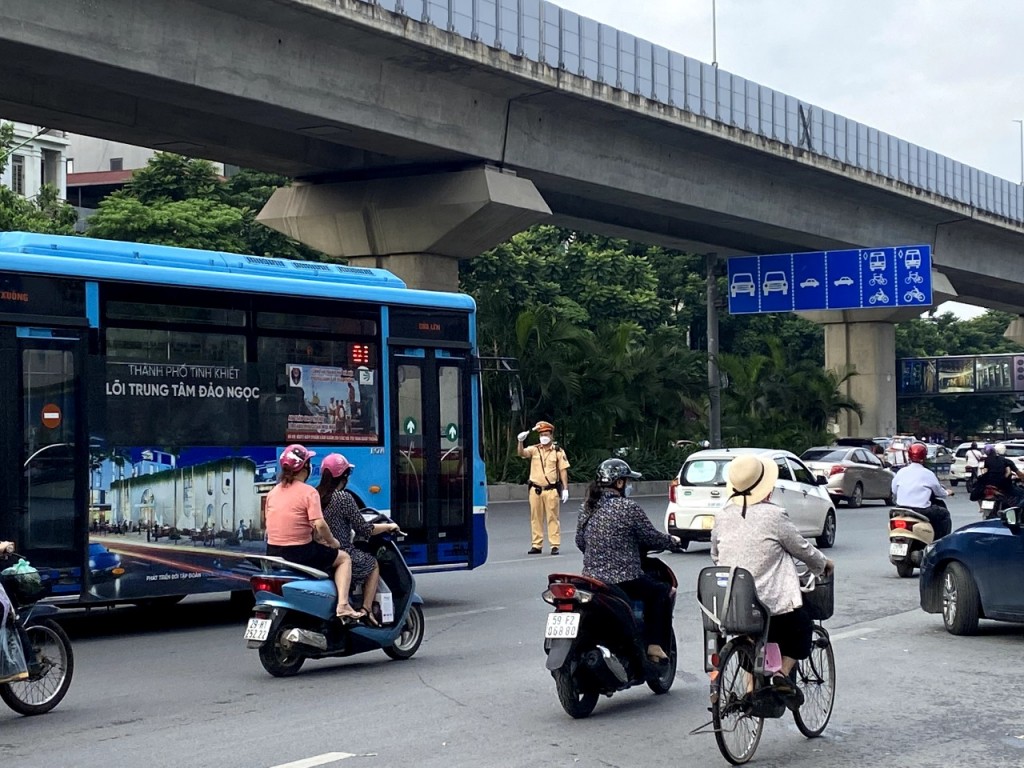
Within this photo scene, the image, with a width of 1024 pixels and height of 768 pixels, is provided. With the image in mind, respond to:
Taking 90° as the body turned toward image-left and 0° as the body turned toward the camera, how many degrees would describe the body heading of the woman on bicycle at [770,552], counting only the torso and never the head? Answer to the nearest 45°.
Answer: approximately 225°

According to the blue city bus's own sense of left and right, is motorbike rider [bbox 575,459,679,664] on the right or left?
on its right

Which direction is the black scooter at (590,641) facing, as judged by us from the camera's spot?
facing away from the viewer and to the right of the viewer

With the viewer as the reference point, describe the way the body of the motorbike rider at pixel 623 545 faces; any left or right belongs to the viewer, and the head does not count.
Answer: facing away from the viewer and to the right of the viewer

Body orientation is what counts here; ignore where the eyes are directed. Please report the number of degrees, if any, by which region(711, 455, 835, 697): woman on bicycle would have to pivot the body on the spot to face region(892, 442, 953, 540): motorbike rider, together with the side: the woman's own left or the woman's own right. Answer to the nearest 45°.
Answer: approximately 45° to the woman's own left

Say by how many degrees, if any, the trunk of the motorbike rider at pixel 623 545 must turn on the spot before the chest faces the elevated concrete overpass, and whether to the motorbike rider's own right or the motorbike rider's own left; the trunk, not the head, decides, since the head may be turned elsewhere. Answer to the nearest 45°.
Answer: approximately 45° to the motorbike rider's own left

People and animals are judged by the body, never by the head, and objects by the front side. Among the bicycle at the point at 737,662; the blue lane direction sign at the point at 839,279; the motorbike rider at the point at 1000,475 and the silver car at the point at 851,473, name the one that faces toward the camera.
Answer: the blue lane direction sign

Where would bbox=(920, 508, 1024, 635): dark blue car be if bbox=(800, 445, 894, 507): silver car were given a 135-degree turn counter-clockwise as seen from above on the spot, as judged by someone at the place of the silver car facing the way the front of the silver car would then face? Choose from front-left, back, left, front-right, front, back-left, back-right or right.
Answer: left

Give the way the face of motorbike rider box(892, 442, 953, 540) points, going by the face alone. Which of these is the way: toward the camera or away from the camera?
away from the camera

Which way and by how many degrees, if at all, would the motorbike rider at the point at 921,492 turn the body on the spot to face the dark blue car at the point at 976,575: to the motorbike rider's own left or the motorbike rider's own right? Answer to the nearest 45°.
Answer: approximately 135° to the motorbike rider's own right

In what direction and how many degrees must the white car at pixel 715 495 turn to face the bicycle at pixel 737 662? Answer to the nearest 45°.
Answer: approximately 135° to its right
